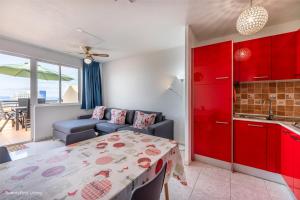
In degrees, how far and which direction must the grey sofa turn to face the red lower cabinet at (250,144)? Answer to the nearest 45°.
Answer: approximately 90° to its left

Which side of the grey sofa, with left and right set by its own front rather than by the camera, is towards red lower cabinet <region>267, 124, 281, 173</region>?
left

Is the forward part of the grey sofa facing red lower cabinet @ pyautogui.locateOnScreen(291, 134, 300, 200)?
no

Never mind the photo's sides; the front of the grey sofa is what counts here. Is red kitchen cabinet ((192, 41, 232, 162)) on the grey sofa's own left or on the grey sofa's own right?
on the grey sofa's own left

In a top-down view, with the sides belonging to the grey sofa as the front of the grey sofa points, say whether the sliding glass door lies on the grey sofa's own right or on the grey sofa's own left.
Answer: on the grey sofa's own right

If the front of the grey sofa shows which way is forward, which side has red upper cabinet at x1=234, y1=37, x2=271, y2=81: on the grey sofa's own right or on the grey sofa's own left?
on the grey sofa's own left

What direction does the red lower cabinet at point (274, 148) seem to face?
toward the camera

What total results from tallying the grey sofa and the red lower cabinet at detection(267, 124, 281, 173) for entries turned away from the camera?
0

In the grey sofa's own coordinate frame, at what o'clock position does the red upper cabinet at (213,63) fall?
The red upper cabinet is roughly at 9 o'clock from the grey sofa.

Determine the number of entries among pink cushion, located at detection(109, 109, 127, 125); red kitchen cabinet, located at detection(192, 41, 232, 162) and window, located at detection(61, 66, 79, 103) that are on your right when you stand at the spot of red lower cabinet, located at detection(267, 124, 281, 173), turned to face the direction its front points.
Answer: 3

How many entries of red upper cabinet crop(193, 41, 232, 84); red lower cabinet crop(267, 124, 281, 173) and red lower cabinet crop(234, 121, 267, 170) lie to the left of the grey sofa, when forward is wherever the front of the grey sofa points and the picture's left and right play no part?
3

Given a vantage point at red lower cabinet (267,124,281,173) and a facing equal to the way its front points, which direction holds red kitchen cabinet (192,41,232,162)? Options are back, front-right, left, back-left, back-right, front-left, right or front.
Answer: right

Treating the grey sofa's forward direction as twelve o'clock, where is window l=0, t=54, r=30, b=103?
The window is roughly at 2 o'clock from the grey sofa.

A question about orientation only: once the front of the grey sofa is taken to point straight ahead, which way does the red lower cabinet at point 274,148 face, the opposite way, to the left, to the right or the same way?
the same way

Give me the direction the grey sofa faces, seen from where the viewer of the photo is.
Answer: facing the viewer and to the left of the viewer

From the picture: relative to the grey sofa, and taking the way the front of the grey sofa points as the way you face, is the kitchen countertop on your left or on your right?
on your left

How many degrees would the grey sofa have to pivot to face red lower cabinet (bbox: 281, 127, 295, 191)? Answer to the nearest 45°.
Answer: approximately 90° to its left

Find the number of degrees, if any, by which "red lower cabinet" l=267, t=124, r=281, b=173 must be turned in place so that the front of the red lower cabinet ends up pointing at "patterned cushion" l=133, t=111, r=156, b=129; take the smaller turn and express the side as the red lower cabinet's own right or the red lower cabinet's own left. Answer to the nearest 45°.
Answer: approximately 90° to the red lower cabinet's own right
